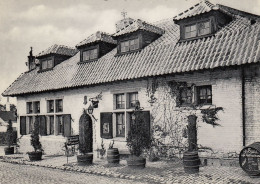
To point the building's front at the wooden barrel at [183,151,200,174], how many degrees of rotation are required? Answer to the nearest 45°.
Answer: approximately 45° to its left

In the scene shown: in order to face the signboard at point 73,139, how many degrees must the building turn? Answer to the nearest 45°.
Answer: approximately 90° to its right

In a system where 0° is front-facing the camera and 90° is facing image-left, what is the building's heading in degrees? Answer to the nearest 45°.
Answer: approximately 45°

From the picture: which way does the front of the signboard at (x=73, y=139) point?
toward the camera

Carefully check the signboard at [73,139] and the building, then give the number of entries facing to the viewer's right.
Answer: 0

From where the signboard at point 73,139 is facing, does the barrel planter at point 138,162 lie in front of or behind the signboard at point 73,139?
in front
